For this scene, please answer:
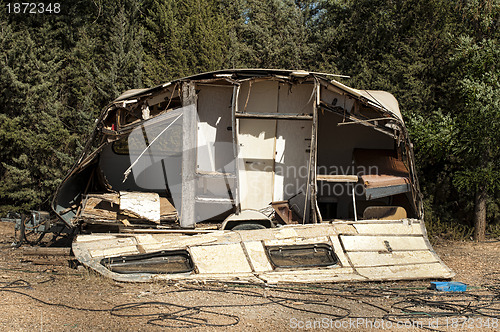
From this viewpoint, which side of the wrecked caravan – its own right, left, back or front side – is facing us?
left

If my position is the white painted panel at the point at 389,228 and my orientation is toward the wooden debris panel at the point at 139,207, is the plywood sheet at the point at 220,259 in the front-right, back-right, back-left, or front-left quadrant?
front-left
